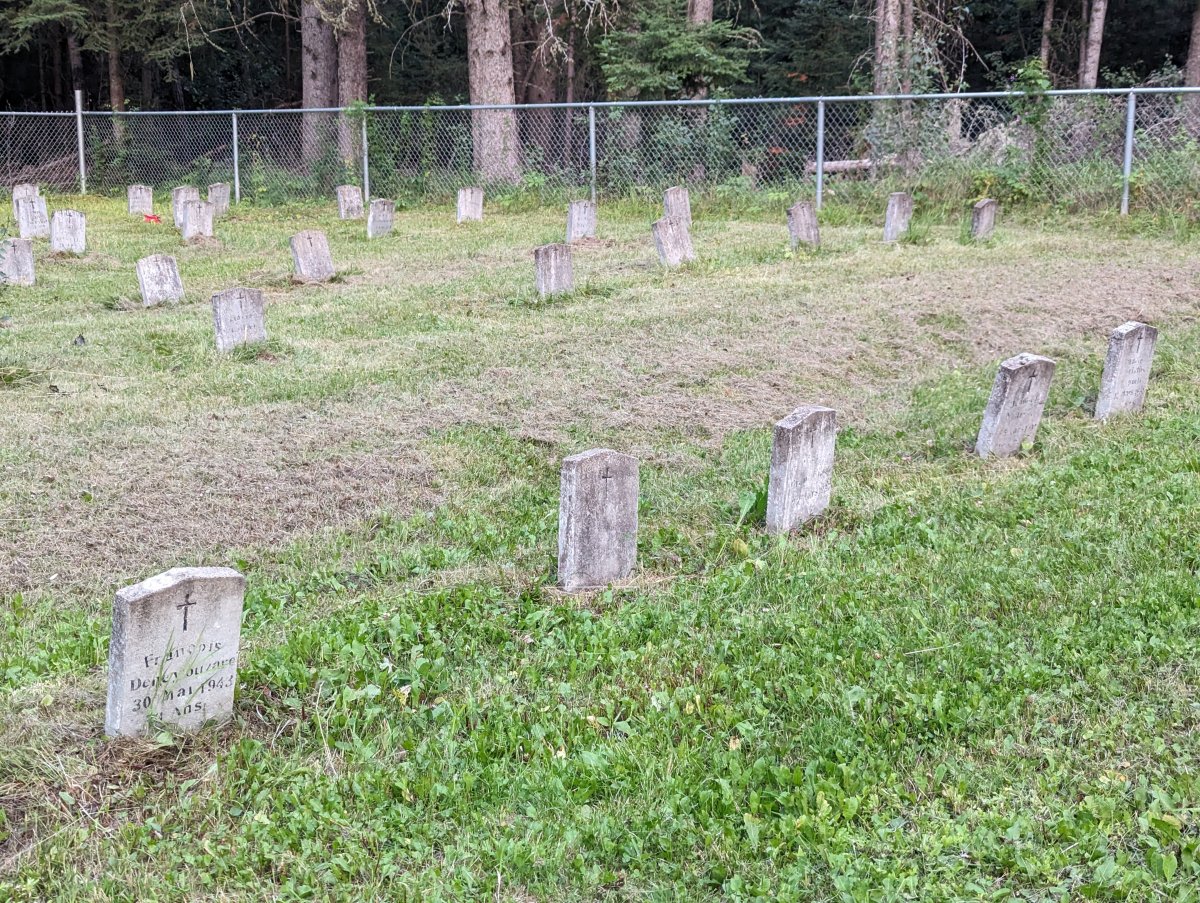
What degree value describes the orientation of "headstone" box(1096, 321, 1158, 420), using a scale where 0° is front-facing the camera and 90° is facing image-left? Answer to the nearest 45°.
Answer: approximately 315°

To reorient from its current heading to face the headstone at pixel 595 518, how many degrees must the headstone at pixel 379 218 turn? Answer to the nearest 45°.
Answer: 0° — it already faces it

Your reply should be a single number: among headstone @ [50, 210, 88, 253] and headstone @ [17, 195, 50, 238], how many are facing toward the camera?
2

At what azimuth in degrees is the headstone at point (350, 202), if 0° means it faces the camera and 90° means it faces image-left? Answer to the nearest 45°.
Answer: approximately 0°

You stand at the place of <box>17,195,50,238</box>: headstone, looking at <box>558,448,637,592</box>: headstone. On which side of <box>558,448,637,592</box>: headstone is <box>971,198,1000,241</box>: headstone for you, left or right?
left

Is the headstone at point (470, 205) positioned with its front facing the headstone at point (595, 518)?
yes
